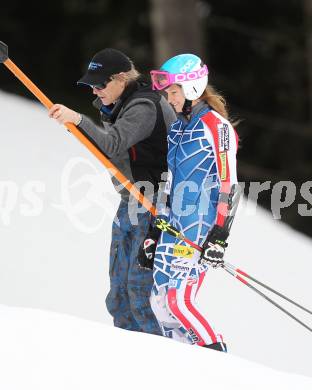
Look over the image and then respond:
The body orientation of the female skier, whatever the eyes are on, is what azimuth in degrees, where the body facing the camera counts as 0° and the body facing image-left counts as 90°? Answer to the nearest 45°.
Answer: approximately 45°

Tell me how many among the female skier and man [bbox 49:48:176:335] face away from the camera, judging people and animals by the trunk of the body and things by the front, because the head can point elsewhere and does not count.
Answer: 0

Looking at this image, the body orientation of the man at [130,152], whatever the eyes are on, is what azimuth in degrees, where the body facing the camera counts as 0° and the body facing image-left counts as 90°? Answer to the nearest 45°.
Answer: approximately 90°

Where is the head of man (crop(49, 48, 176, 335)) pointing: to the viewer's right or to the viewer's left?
to the viewer's left

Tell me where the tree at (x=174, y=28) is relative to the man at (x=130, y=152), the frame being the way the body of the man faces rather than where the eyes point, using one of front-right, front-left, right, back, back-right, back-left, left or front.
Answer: right

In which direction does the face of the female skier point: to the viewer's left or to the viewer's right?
to the viewer's left

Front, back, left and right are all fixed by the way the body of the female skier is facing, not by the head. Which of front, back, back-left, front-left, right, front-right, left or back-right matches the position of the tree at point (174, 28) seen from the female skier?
back-right
